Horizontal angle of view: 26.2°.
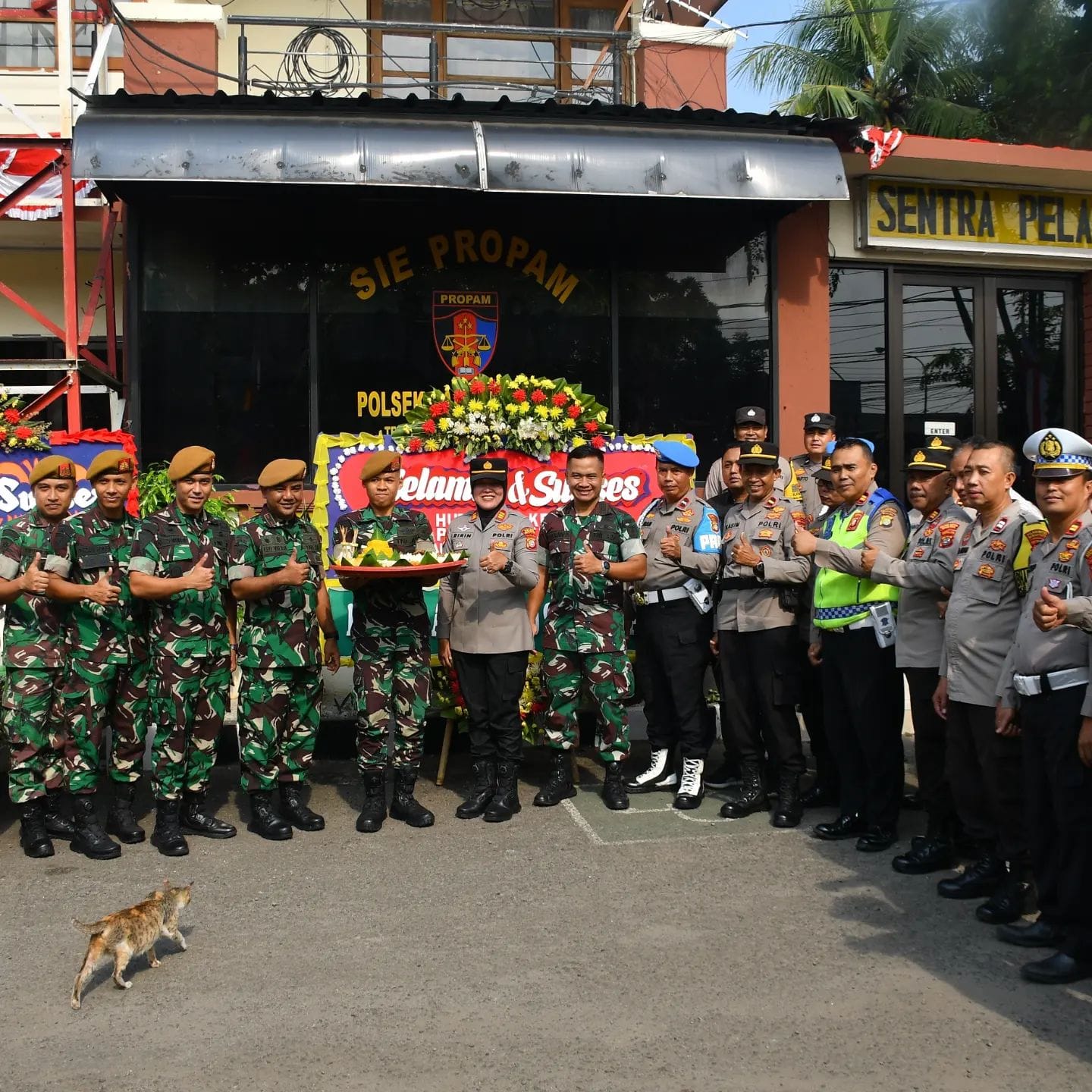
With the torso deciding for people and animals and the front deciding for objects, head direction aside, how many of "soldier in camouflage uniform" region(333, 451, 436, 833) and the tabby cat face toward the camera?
1

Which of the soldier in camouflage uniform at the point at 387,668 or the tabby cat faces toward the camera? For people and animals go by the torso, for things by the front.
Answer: the soldier in camouflage uniform

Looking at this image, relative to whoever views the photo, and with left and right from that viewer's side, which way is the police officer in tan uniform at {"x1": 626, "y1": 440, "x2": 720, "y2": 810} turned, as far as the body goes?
facing the viewer and to the left of the viewer

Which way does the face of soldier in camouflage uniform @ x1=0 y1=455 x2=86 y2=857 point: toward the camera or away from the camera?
toward the camera

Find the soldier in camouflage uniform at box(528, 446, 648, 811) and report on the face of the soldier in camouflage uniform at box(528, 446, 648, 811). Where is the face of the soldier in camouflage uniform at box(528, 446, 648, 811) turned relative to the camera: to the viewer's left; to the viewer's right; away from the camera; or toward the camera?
toward the camera

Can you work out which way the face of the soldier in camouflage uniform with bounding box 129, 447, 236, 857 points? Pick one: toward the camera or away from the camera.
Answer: toward the camera

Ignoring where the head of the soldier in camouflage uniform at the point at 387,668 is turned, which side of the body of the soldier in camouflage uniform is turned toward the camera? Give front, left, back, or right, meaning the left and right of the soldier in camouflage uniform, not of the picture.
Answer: front

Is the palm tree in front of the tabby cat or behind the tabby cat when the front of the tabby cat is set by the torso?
in front

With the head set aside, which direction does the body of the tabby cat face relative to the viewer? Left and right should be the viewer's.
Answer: facing away from the viewer and to the right of the viewer

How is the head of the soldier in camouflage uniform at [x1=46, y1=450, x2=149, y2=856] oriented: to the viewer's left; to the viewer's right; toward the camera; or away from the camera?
toward the camera

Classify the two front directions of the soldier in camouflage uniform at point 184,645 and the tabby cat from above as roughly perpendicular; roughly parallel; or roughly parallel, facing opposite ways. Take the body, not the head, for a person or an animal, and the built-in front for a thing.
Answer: roughly perpendicular

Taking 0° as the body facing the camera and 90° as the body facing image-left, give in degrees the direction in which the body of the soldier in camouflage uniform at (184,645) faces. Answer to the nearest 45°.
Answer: approximately 315°

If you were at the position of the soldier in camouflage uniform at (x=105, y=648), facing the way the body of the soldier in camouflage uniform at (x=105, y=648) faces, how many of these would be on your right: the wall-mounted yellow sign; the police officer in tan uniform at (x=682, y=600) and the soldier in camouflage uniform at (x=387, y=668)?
0

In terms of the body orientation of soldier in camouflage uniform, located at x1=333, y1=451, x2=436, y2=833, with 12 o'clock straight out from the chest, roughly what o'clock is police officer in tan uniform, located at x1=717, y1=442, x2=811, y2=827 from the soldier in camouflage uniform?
The police officer in tan uniform is roughly at 9 o'clock from the soldier in camouflage uniform.

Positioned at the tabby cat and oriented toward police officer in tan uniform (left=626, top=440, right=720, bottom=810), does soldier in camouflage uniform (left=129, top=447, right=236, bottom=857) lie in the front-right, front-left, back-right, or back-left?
front-left
